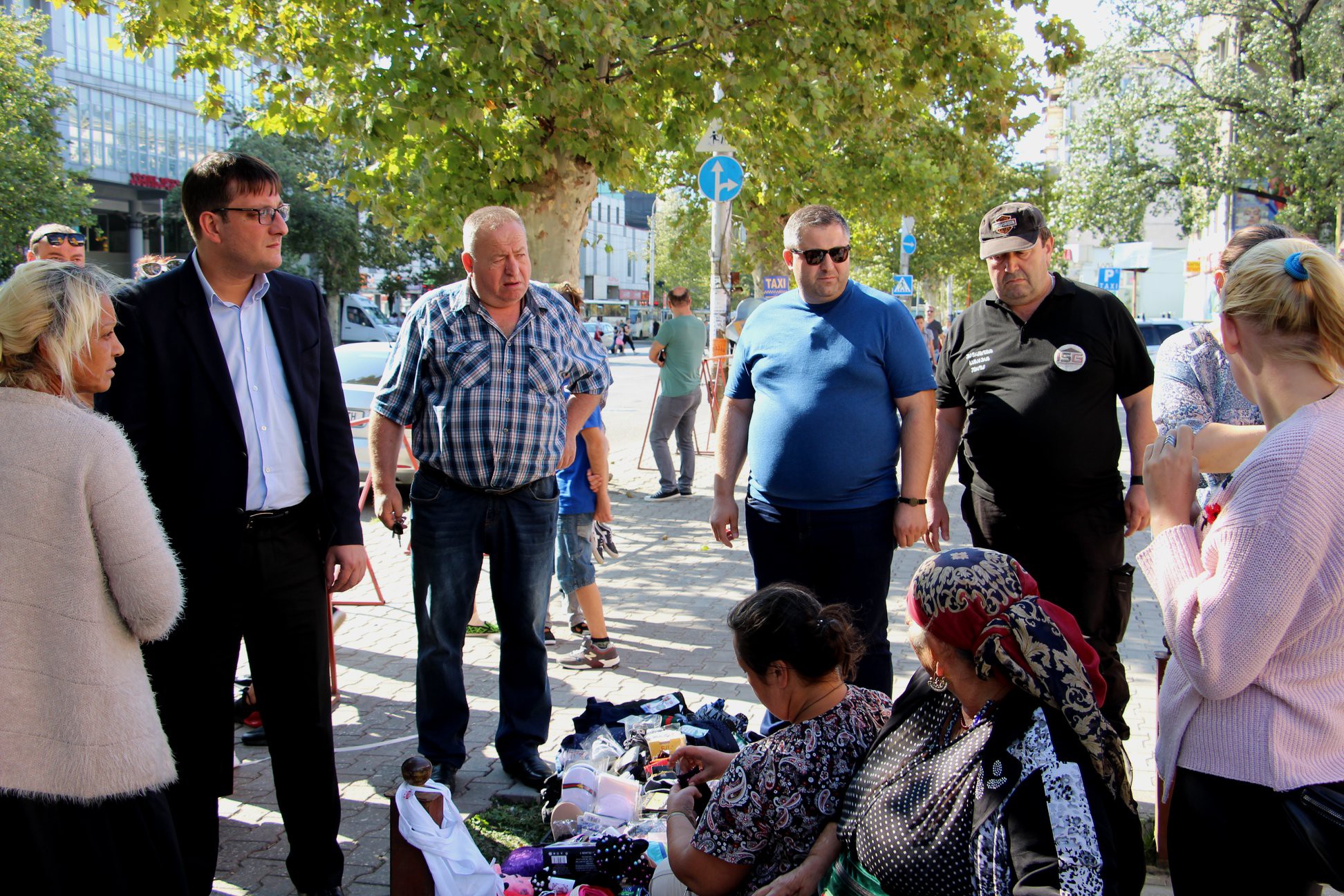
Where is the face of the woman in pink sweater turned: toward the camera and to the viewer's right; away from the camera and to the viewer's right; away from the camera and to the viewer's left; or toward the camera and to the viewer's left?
away from the camera and to the viewer's left

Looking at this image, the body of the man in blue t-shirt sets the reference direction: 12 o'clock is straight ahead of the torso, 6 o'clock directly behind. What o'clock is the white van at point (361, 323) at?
The white van is roughly at 5 o'clock from the man in blue t-shirt.

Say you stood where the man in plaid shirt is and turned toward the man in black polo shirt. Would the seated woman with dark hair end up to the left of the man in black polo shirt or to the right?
right

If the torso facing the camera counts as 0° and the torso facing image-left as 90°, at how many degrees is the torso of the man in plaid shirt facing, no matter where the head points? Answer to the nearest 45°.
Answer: approximately 0°

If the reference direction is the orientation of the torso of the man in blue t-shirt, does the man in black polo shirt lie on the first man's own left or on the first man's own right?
on the first man's own left

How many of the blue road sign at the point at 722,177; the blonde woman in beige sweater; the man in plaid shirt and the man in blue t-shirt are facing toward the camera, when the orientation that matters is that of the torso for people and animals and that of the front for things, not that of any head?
3

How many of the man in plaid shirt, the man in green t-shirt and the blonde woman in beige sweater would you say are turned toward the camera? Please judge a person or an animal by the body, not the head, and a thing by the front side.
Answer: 1

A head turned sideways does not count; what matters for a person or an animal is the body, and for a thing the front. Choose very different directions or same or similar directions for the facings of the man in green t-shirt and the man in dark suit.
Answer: very different directions

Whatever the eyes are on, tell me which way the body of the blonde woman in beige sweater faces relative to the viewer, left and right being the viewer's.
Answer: facing away from the viewer and to the right of the viewer

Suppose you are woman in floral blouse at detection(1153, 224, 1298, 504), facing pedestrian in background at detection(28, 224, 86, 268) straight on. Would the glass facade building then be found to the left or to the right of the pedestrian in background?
right

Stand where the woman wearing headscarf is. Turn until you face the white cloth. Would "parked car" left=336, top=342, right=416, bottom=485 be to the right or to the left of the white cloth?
right

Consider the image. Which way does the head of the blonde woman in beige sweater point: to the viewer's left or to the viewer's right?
to the viewer's right

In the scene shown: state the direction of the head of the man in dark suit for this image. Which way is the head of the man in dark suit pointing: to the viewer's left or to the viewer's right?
to the viewer's right

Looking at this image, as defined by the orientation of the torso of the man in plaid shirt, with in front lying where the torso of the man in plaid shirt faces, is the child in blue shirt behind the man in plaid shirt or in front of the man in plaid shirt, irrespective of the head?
behind

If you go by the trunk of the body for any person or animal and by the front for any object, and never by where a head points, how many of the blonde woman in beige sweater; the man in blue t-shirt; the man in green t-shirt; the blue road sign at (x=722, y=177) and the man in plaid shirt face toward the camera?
3

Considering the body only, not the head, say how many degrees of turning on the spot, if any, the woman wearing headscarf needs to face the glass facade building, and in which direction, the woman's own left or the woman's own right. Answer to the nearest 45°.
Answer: approximately 90° to the woman's own right

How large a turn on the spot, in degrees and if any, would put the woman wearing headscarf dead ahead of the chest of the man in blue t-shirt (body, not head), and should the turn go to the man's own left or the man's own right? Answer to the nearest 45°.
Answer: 0° — they already face them

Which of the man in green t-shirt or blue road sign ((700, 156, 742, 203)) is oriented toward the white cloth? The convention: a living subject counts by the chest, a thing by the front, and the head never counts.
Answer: the blue road sign

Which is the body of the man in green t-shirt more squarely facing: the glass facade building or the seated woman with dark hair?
the glass facade building
